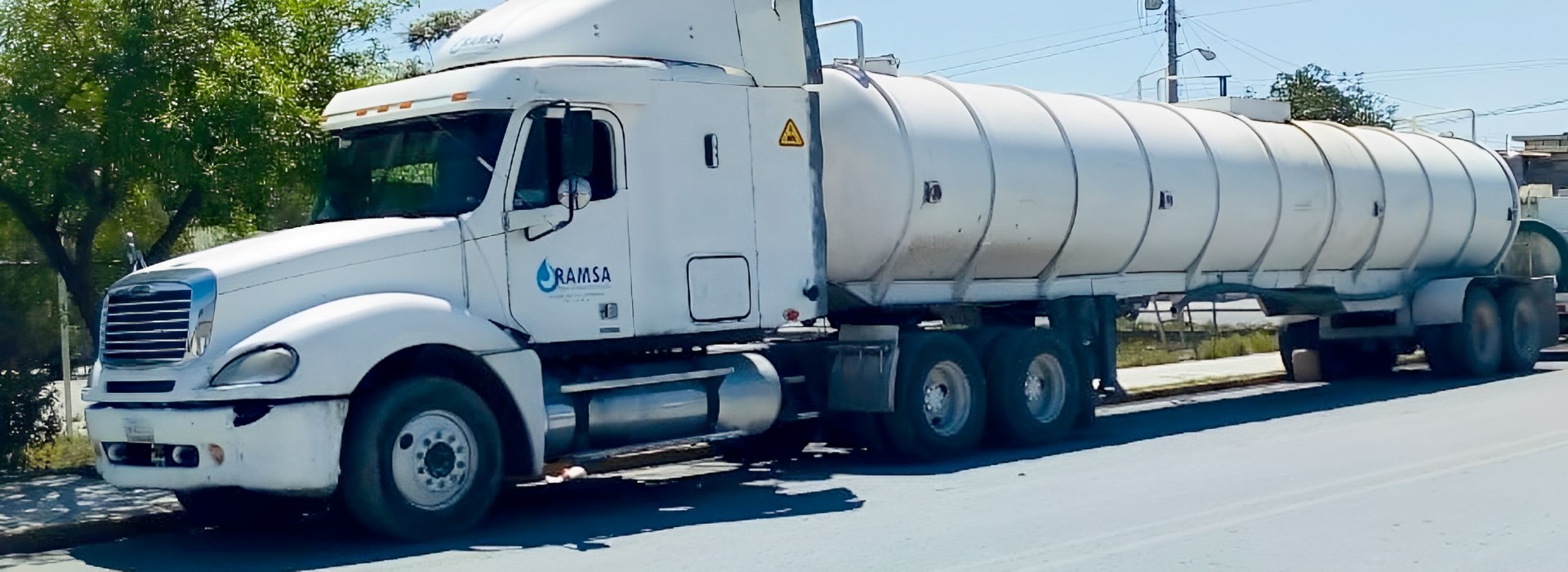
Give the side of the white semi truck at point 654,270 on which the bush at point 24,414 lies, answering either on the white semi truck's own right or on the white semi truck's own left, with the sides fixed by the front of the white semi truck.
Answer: on the white semi truck's own right

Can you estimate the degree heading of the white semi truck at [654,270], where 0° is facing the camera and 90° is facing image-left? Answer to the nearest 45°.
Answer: approximately 45°

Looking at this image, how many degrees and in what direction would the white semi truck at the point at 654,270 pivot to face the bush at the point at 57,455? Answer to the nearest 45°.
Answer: approximately 45° to its right

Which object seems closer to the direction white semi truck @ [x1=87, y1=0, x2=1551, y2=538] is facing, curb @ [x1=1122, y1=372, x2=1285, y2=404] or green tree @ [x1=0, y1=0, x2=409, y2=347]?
the green tree

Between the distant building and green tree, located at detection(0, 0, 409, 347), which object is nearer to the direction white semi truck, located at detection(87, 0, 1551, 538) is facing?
the green tree

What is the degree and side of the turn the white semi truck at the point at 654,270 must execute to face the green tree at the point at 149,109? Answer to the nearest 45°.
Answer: approximately 45° to its right

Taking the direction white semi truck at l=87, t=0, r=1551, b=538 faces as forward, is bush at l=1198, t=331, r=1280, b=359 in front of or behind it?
behind

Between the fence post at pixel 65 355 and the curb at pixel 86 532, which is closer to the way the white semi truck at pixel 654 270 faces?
the curb
